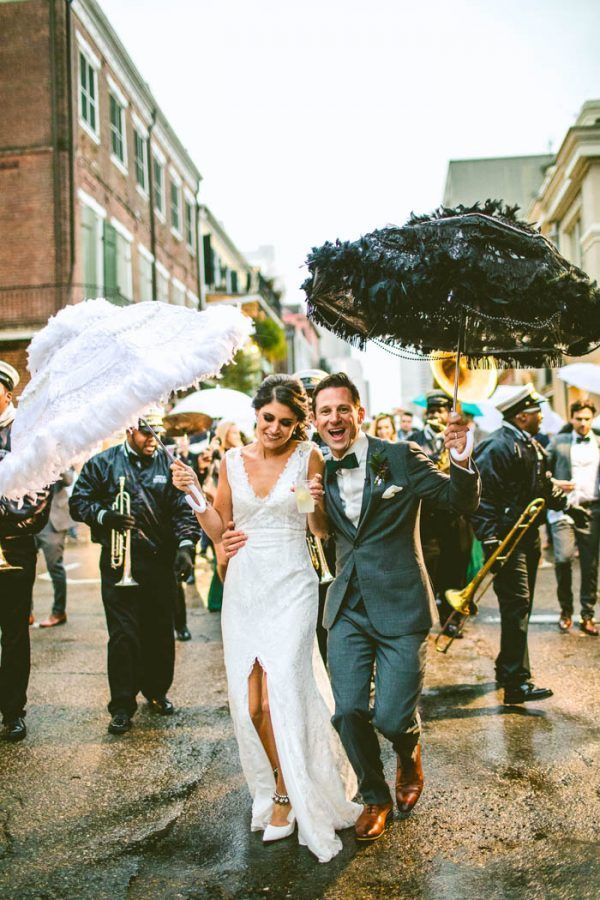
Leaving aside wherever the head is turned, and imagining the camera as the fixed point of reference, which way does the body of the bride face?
toward the camera

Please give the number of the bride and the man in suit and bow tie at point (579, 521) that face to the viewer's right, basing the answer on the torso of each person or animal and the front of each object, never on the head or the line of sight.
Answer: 0

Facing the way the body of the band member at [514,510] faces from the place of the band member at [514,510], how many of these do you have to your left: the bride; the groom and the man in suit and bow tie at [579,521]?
1

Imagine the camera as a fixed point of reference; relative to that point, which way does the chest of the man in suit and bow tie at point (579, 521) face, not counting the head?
toward the camera

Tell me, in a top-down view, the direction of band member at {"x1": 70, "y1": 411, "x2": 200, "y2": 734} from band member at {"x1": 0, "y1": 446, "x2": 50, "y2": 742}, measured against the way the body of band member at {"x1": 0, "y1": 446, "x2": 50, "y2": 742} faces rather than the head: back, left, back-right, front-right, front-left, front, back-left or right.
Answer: left
